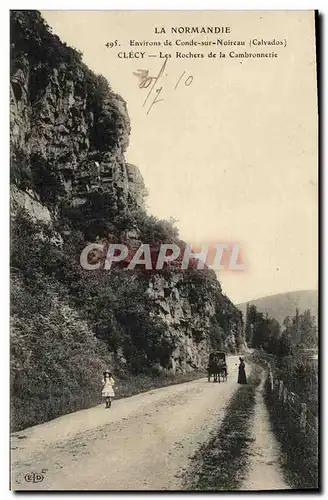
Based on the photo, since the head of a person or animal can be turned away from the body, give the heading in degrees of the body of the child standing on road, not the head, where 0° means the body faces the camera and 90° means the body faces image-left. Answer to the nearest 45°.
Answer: approximately 0°

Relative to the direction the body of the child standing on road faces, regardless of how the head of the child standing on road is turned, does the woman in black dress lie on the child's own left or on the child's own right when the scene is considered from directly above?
on the child's own left
